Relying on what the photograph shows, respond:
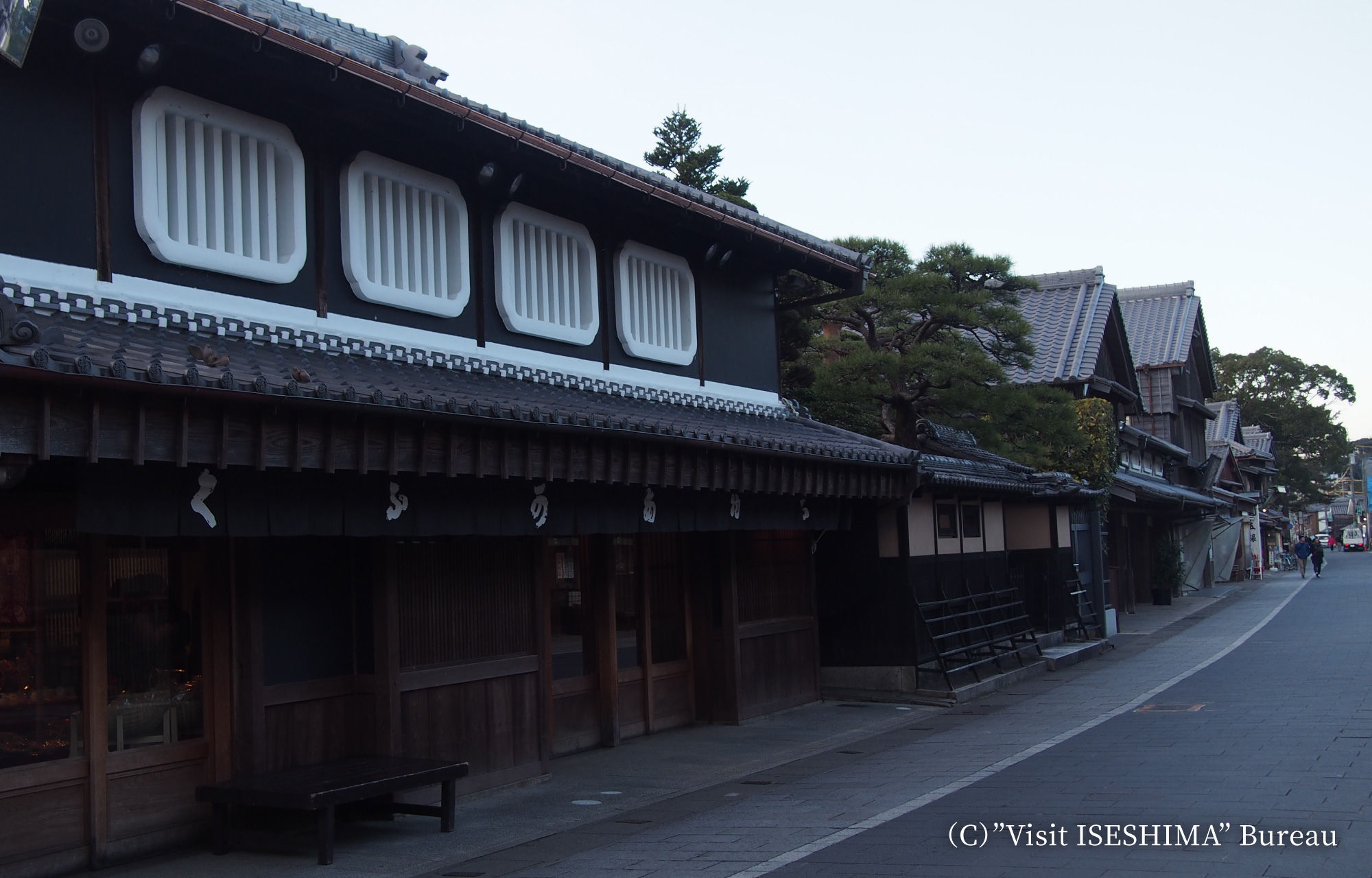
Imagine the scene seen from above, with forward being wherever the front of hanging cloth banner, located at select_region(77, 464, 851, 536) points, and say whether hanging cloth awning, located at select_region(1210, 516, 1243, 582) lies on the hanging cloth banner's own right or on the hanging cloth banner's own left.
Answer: on the hanging cloth banner's own left

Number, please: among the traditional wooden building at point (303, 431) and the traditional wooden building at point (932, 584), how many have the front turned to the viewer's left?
0

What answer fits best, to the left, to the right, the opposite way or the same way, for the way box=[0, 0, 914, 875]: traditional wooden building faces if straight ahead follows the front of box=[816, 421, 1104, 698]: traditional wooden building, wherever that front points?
the same way

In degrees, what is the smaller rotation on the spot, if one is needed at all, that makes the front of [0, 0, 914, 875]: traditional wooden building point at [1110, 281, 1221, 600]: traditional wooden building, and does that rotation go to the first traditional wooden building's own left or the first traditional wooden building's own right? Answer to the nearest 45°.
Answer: approximately 90° to the first traditional wooden building's own left

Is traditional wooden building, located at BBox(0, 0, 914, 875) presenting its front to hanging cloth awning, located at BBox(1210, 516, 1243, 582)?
no

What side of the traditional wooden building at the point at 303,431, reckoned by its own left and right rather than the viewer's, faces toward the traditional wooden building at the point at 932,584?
left

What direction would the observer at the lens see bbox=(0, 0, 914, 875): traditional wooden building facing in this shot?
facing the viewer and to the right of the viewer

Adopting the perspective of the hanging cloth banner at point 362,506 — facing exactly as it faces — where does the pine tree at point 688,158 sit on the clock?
The pine tree is roughly at 8 o'clock from the hanging cloth banner.

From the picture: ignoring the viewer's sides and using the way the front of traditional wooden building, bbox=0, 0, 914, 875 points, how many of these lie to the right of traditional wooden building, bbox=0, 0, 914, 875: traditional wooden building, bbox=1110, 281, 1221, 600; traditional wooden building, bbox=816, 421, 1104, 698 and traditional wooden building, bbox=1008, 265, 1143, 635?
0

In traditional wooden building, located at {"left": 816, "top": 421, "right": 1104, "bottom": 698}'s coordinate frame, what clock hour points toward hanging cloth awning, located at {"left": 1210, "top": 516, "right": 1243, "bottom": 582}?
The hanging cloth awning is roughly at 8 o'clock from the traditional wooden building.

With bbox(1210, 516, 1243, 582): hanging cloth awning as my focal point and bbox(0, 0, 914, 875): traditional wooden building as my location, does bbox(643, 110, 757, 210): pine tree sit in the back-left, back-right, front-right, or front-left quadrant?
front-left

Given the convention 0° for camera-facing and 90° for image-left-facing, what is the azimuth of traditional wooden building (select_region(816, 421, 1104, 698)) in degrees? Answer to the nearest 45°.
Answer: approximately 315°

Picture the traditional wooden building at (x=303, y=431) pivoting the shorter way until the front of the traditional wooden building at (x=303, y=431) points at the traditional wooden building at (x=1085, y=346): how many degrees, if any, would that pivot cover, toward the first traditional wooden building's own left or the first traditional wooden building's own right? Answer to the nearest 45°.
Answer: approximately 90° to the first traditional wooden building's own left

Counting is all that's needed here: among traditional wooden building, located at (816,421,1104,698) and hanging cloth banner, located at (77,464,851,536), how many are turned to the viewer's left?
0
